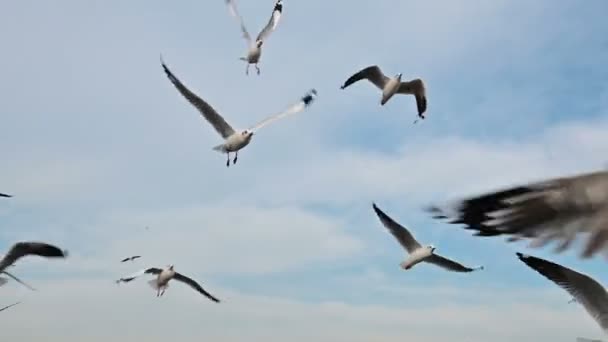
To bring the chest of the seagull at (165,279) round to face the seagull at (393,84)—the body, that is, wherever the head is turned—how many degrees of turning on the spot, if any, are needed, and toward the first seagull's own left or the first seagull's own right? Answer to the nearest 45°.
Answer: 0° — it already faces it

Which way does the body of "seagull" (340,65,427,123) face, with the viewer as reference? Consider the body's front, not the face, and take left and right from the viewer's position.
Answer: facing the viewer and to the right of the viewer

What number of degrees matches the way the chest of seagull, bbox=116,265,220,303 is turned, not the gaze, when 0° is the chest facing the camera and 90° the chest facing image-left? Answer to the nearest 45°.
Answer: approximately 315°

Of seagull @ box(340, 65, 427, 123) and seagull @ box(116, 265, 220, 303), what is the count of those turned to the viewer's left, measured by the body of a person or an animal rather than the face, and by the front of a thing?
0

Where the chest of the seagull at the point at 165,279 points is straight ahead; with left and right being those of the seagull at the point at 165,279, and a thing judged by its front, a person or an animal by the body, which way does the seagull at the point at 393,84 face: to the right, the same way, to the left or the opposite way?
the same way
